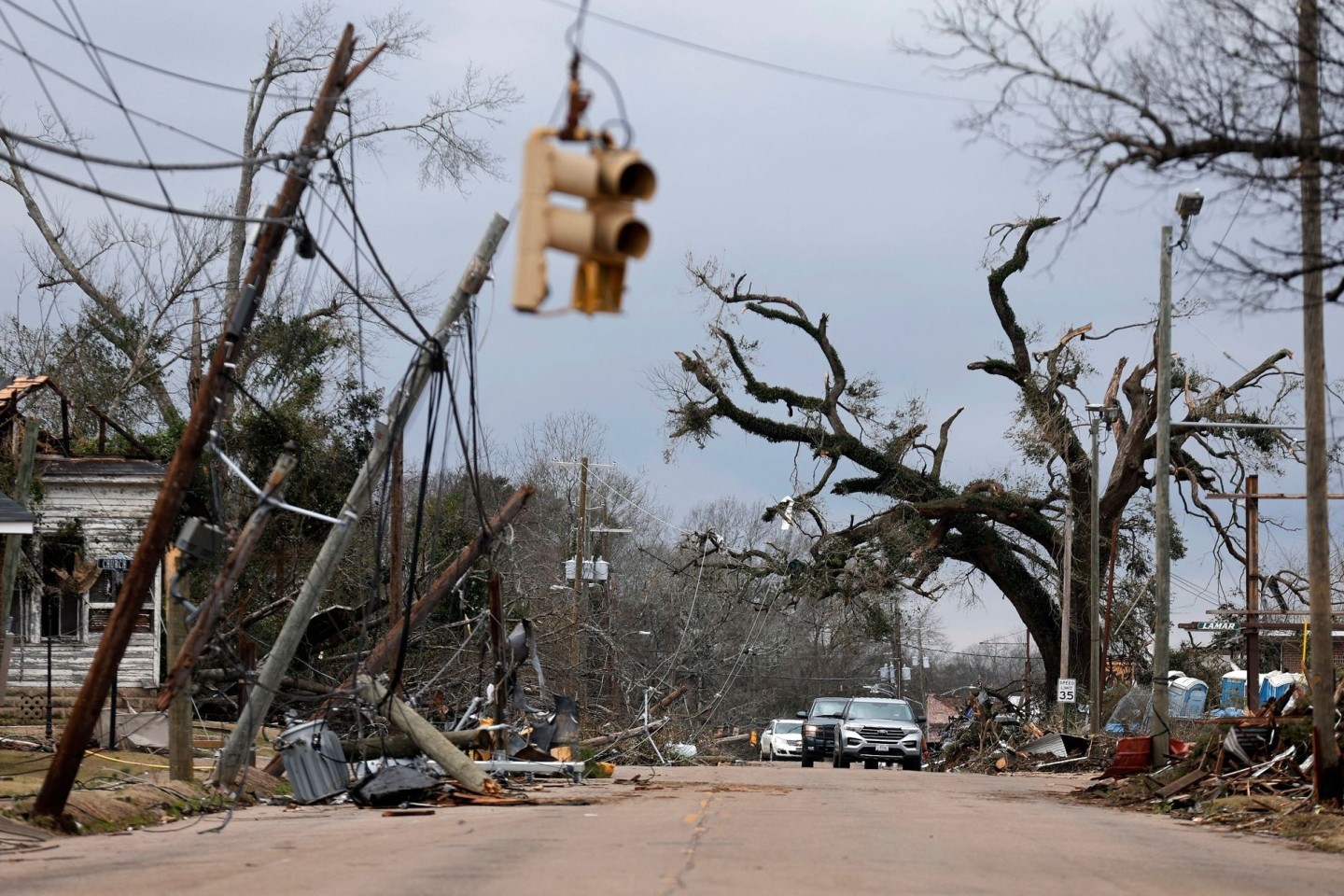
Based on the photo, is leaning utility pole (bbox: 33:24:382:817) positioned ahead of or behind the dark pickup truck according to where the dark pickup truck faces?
ahead

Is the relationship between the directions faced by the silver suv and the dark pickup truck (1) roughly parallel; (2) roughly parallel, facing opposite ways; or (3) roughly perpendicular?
roughly parallel

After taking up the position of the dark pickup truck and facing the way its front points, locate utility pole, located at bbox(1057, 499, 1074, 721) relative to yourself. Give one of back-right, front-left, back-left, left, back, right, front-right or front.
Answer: left

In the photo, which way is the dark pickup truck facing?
toward the camera

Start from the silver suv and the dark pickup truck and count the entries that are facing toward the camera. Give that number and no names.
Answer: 2

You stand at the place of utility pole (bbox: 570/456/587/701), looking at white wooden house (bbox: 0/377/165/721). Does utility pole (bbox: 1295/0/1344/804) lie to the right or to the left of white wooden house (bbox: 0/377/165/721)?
left

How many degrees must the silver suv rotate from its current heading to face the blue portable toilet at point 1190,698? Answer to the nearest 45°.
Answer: approximately 135° to its left

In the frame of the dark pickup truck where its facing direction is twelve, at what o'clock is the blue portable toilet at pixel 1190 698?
The blue portable toilet is roughly at 8 o'clock from the dark pickup truck.

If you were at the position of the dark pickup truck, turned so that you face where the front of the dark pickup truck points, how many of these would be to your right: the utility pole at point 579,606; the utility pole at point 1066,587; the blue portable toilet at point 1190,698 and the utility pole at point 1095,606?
1

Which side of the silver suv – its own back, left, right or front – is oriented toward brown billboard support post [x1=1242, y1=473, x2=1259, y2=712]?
left

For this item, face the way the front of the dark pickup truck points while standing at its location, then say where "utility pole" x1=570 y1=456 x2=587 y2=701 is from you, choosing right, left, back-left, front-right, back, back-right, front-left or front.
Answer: back

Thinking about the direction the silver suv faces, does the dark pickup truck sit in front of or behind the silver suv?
behind

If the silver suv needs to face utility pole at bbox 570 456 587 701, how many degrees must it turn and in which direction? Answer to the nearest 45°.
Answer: approximately 135° to its right
